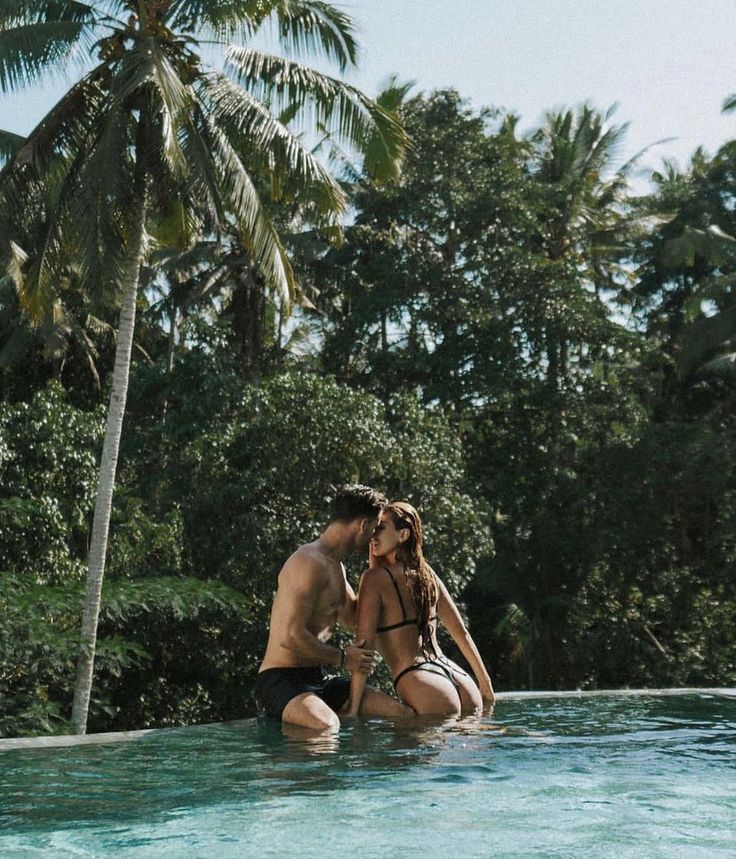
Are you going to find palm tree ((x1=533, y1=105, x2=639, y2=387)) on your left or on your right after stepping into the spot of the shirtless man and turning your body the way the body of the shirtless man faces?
on your left

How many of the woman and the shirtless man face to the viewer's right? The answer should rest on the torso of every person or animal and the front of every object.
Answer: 1

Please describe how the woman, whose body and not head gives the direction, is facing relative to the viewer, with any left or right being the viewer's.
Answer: facing away from the viewer and to the left of the viewer

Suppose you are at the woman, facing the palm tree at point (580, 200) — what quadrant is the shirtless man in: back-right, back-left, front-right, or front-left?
back-left

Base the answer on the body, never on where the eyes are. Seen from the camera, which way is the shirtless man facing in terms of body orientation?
to the viewer's right

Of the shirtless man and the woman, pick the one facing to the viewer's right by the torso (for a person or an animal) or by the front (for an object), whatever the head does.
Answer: the shirtless man

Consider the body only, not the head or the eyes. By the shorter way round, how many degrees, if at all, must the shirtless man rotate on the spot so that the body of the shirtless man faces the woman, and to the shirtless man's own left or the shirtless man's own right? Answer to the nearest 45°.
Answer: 0° — they already face them

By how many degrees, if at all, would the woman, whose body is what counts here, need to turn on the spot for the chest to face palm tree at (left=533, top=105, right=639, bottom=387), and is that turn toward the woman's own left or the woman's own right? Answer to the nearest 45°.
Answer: approximately 45° to the woman's own right

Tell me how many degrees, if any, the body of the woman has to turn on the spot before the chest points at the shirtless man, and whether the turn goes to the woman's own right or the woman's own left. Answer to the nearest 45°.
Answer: approximately 45° to the woman's own left
